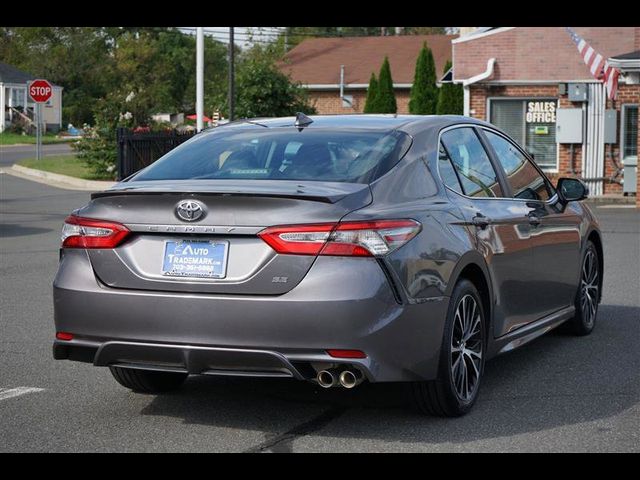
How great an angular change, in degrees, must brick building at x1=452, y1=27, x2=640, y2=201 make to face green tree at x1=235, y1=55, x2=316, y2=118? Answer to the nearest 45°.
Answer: approximately 135° to its right

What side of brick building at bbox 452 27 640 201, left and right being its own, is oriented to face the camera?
front

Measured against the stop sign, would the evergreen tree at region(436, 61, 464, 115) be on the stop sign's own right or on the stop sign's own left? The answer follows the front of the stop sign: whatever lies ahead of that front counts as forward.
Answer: on the stop sign's own left

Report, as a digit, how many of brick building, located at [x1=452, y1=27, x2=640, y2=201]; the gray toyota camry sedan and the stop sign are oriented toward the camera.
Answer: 2

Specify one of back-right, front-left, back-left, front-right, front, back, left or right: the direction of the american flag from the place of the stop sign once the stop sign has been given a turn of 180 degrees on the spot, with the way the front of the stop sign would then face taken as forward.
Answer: back-right

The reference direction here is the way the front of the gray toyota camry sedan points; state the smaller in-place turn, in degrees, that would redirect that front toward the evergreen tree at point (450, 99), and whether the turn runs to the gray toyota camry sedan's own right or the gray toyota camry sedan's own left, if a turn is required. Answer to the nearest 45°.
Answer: approximately 45° to the gray toyota camry sedan's own left

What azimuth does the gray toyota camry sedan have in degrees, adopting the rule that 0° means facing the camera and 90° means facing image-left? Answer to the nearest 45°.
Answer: approximately 225°

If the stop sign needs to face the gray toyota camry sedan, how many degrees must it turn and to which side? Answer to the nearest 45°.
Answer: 0° — it already faces it

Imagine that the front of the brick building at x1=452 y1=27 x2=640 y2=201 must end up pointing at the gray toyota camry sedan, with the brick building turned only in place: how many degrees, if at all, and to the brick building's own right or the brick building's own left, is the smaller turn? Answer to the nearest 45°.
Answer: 0° — it already faces it

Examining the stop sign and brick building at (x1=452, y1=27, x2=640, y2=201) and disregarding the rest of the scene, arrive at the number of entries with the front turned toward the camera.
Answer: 2

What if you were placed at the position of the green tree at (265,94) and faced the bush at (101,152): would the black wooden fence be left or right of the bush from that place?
left

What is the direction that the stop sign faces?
toward the camera
